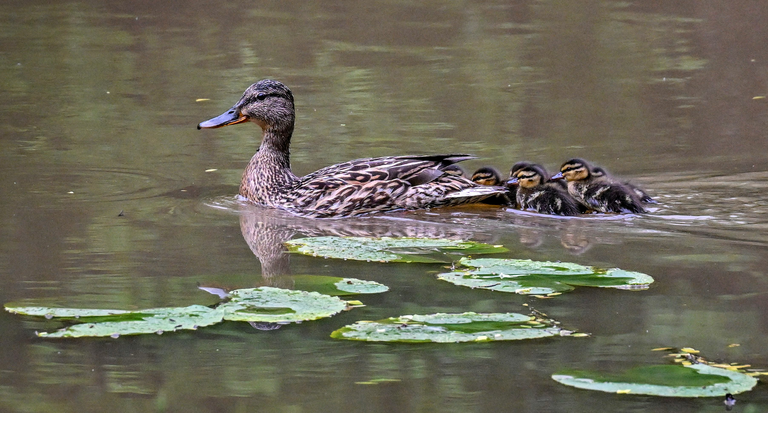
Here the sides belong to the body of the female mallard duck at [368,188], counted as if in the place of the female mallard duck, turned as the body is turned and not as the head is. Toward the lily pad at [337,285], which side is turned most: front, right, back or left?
left

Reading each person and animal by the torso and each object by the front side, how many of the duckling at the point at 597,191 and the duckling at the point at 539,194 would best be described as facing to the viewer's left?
2

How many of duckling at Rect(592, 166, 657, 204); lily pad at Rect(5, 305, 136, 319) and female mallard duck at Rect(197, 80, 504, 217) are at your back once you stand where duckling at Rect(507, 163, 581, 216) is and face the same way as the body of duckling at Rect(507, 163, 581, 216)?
1

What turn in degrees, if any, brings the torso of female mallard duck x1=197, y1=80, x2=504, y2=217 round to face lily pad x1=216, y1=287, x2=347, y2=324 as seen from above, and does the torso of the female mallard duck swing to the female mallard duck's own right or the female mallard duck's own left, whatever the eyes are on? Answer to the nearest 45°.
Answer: approximately 90° to the female mallard duck's own left

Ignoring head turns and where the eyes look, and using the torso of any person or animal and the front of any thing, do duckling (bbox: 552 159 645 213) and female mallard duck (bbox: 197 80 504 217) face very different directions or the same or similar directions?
same or similar directions

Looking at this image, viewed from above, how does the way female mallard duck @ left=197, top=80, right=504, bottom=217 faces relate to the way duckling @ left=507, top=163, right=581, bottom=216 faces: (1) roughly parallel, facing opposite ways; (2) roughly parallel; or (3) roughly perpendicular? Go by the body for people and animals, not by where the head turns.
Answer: roughly parallel

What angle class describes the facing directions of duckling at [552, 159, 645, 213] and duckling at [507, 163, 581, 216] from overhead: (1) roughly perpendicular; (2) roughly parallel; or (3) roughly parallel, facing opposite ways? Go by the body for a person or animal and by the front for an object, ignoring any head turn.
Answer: roughly parallel

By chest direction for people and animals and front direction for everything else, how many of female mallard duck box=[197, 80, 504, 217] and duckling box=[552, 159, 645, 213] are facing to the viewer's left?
2

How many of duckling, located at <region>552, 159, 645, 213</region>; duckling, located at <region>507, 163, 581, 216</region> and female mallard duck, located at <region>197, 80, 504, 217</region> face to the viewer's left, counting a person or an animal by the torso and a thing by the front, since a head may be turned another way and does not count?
3

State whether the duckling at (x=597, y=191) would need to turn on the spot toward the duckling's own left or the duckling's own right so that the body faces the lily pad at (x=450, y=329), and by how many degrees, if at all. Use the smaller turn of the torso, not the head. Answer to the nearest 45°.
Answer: approximately 90° to the duckling's own left

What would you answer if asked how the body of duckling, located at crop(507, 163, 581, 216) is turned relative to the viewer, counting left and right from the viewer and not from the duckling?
facing to the left of the viewer

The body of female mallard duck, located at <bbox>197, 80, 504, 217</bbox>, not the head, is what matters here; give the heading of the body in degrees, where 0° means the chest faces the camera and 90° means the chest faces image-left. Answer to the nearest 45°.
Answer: approximately 90°
